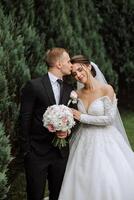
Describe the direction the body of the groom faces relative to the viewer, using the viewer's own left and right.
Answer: facing the viewer and to the right of the viewer

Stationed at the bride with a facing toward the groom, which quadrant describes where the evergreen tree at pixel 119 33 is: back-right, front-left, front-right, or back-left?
back-right

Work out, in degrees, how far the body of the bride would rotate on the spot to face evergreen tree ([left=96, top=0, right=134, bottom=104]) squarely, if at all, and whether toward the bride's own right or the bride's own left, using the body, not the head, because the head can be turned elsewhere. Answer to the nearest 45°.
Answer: approximately 135° to the bride's own right

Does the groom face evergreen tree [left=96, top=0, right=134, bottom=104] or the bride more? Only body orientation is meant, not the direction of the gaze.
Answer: the bride

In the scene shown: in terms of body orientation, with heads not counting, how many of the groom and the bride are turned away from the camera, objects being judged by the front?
0

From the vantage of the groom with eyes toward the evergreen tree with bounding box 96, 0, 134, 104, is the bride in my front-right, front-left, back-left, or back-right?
front-right

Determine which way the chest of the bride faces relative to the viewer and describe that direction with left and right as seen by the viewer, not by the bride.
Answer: facing the viewer and to the left of the viewer

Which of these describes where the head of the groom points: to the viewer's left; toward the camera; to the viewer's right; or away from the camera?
to the viewer's right

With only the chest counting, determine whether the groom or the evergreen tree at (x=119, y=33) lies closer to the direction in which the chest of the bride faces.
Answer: the groom
